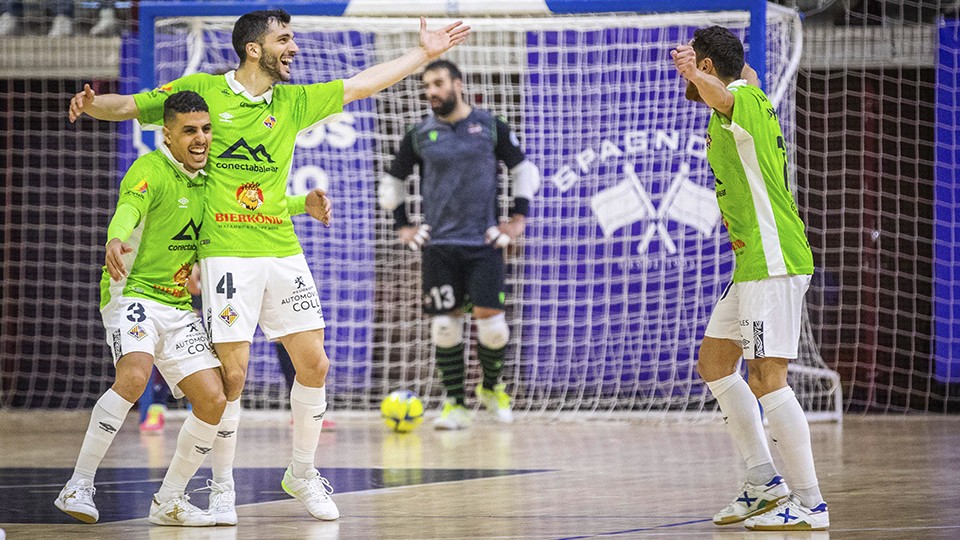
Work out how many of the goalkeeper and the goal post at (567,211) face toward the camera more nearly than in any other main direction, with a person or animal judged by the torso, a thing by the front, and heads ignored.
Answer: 2

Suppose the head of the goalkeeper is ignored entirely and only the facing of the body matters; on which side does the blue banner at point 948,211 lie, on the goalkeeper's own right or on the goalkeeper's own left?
on the goalkeeper's own left

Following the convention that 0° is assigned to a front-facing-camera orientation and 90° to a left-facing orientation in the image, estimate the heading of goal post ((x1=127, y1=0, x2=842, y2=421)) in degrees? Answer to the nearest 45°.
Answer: approximately 0°

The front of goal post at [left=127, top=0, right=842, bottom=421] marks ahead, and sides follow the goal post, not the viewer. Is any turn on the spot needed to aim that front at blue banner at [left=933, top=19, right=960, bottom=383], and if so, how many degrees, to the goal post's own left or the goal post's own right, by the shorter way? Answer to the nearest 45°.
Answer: approximately 90° to the goal post's own left

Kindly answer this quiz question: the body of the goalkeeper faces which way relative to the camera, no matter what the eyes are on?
toward the camera

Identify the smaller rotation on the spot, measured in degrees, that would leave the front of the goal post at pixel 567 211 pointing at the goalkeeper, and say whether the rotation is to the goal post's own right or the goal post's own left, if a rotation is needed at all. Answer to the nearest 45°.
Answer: approximately 45° to the goal post's own right

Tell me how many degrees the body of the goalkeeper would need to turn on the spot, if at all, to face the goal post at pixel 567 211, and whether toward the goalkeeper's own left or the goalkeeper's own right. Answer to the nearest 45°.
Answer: approximately 135° to the goalkeeper's own left
